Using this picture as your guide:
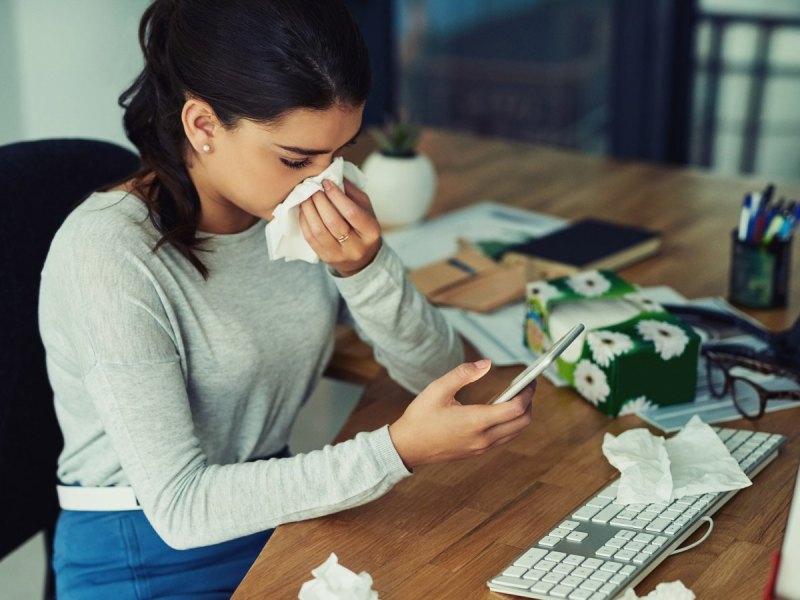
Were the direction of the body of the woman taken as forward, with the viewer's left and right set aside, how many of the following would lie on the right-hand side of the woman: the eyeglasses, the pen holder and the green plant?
0

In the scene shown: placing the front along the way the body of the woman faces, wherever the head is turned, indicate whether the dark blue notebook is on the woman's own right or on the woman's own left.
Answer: on the woman's own left

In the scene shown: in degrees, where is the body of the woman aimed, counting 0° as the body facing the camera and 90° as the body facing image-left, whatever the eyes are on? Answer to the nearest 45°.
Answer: approximately 315°

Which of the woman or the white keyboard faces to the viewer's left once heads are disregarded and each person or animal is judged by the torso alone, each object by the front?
the white keyboard

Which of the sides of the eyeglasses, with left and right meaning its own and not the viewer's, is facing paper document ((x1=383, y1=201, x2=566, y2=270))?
right

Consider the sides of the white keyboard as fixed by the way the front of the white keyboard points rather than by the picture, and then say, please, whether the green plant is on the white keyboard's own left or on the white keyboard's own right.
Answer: on the white keyboard's own right

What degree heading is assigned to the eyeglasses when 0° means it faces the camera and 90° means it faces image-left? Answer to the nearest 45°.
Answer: approximately 45°

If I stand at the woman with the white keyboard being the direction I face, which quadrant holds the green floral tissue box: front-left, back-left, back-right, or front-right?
front-left

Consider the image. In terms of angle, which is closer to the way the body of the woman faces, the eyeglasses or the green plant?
the eyeglasses

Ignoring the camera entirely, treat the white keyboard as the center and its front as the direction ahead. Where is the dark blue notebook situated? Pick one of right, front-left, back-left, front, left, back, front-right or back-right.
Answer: right

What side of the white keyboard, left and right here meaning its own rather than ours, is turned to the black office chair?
front

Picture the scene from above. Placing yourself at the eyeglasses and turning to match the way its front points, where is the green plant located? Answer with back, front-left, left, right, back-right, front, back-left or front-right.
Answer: right
